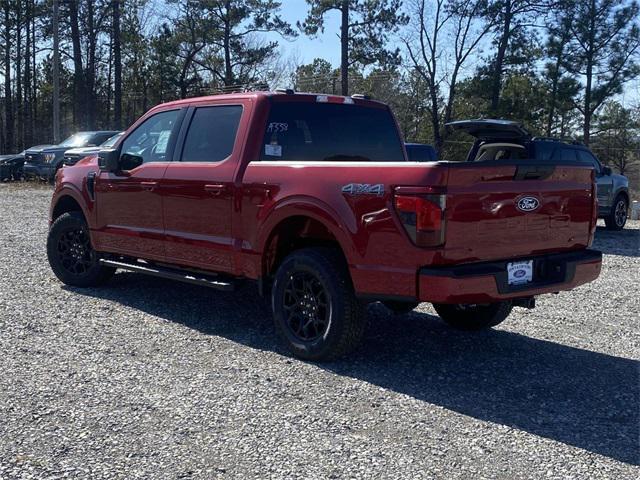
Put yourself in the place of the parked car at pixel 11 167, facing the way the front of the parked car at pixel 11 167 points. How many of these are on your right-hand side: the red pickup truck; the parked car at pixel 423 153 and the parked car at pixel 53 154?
0

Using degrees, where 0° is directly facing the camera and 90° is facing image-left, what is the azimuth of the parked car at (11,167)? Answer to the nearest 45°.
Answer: approximately 45°

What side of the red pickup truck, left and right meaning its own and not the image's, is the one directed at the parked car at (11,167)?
front

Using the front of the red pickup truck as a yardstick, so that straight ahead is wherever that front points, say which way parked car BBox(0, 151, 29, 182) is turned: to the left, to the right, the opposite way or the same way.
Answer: to the left

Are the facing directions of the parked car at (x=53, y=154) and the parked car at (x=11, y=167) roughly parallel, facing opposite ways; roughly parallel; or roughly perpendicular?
roughly parallel

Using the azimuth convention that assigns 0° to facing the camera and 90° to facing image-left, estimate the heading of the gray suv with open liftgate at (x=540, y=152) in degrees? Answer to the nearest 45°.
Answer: approximately 225°

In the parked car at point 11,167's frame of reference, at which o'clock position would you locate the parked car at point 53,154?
the parked car at point 53,154 is roughly at 10 o'clock from the parked car at point 11,167.

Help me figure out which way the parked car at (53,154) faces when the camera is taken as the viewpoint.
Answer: facing the viewer and to the left of the viewer

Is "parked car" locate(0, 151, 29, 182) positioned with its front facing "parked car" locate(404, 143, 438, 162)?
no

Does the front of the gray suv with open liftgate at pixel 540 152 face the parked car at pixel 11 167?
no

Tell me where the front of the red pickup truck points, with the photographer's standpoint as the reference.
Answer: facing away from the viewer and to the left of the viewer

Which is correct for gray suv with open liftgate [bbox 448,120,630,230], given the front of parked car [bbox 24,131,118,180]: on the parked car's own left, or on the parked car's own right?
on the parked car's own left

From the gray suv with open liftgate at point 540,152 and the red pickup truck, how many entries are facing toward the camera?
0

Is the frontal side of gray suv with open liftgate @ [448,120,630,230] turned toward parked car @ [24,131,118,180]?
no

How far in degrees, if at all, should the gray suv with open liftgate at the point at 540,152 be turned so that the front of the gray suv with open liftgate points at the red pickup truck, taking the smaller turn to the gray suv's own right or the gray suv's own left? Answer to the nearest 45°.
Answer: approximately 135° to the gray suv's own right

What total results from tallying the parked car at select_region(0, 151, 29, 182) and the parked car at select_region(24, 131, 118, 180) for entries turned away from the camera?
0
